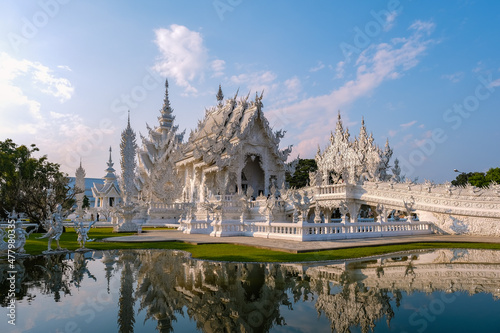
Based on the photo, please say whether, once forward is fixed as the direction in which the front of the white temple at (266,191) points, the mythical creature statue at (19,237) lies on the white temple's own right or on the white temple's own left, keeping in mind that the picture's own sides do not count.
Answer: on the white temple's own right

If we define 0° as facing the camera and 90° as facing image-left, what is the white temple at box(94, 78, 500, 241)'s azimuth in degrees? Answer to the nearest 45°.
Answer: approximately 315°
